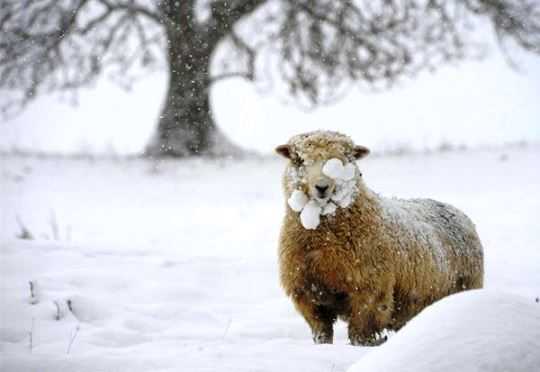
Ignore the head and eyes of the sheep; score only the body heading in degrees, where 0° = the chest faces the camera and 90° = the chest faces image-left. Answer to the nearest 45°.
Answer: approximately 45°
